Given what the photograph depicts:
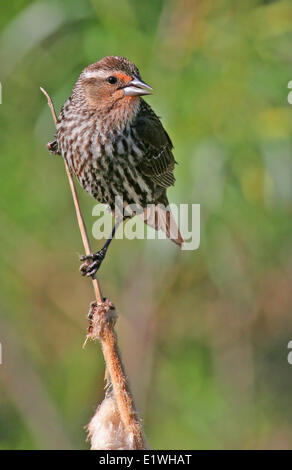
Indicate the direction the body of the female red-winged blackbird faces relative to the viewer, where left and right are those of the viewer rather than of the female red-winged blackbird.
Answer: facing the viewer and to the left of the viewer
